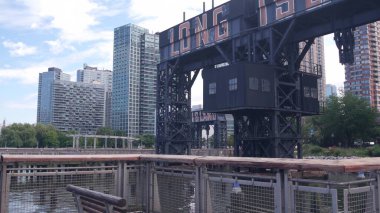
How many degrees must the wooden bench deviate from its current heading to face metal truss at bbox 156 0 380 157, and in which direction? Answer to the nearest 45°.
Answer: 0° — it already faces it
